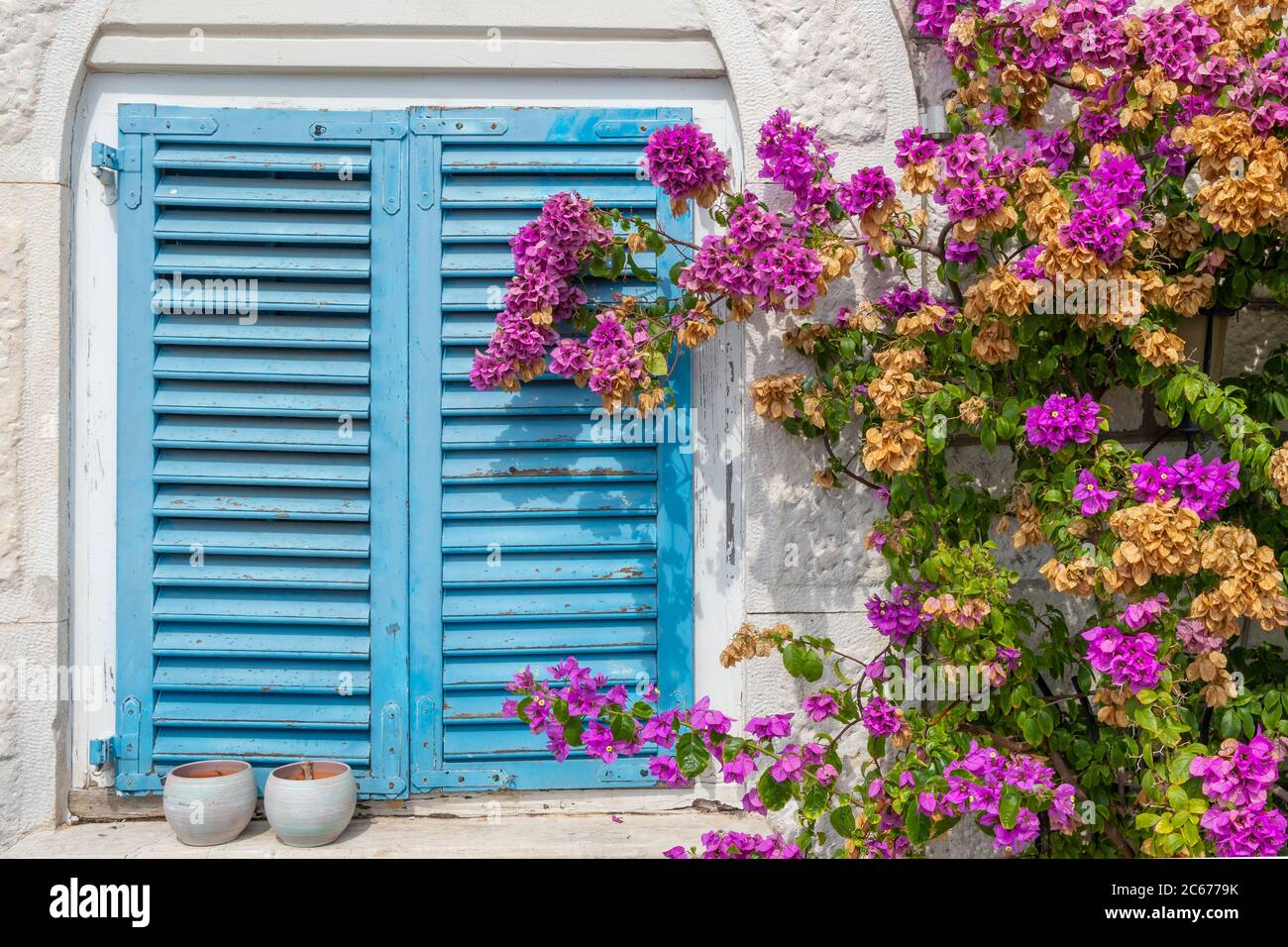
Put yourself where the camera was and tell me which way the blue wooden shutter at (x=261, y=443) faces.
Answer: facing the viewer

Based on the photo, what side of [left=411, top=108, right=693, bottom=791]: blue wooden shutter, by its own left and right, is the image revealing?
front

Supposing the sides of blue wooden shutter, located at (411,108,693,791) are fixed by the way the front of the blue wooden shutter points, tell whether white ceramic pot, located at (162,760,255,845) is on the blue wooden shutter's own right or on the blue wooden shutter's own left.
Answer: on the blue wooden shutter's own right

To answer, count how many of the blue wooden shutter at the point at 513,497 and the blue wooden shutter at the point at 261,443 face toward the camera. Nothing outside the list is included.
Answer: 2

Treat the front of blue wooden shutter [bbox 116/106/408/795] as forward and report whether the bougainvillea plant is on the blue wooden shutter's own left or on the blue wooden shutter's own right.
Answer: on the blue wooden shutter's own left
